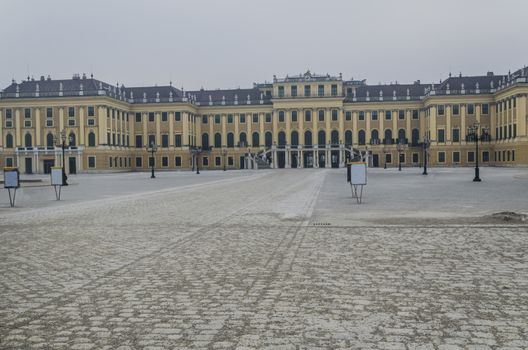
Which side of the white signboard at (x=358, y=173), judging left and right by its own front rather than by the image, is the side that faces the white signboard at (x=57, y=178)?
right

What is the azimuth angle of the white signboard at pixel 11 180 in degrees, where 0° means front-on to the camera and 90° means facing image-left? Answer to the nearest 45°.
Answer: approximately 0°

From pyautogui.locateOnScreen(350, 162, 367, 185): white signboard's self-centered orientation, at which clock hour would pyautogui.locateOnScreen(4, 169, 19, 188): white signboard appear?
pyautogui.locateOnScreen(4, 169, 19, 188): white signboard is roughly at 3 o'clock from pyautogui.locateOnScreen(350, 162, 367, 185): white signboard.

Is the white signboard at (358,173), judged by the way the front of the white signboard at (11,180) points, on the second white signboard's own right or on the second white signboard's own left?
on the second white signboard's own left

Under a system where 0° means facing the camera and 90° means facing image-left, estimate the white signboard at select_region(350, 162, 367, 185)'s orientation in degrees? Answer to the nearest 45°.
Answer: approximately 0°

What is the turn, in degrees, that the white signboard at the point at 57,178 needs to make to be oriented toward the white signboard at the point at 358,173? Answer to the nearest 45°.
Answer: approximately 45° to its left
